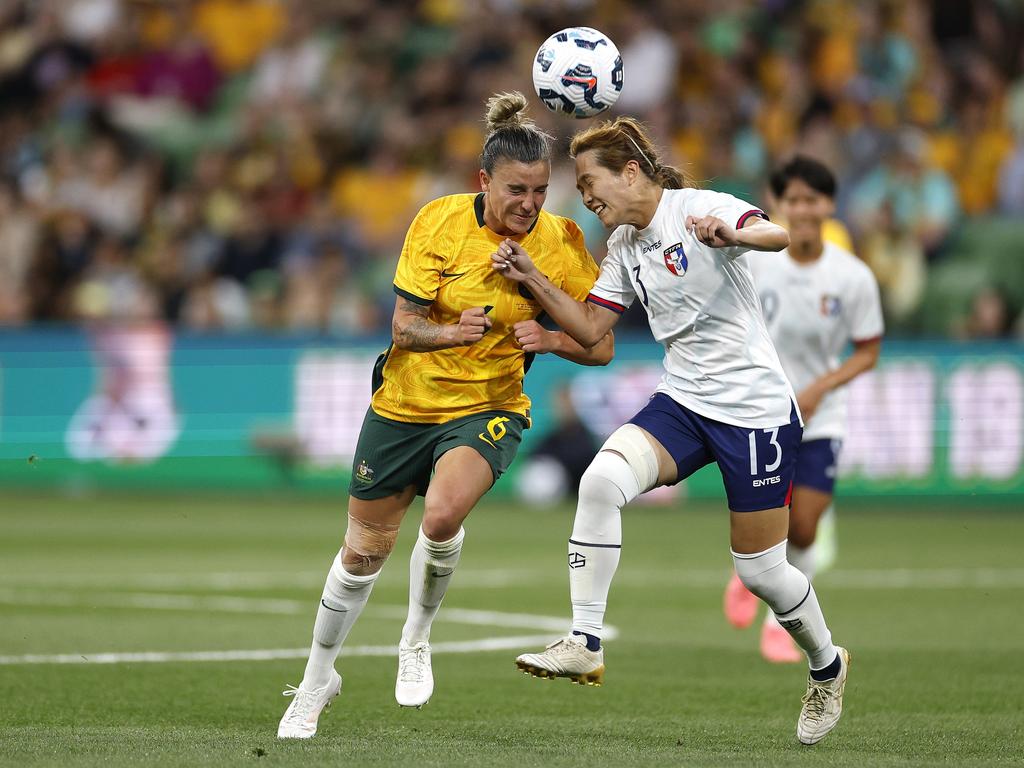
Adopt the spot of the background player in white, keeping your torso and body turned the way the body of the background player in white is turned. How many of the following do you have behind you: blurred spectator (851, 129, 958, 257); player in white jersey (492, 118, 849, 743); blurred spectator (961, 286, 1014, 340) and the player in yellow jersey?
2

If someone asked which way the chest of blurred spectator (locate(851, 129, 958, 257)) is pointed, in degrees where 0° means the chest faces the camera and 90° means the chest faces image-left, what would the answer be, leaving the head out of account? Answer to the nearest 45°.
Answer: approximately 0°

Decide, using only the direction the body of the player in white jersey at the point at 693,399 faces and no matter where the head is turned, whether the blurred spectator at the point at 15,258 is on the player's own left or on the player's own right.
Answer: on the player's own right

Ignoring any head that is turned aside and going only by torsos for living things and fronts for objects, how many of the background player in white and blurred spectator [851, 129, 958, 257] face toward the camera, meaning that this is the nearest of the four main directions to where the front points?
2

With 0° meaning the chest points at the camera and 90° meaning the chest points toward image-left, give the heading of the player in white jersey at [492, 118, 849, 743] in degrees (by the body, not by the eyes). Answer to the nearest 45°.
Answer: approximately 45°

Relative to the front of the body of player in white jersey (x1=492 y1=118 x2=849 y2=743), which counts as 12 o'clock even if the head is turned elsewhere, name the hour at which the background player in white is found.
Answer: The background player in white is roughly at 5 o'clock from the player in white jersey.

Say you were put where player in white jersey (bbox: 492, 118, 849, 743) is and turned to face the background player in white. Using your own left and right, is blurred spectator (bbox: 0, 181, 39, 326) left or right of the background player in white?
left

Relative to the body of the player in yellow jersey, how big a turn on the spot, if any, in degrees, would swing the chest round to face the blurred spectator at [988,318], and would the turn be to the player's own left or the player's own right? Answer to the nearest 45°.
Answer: approximately 90° to the player's own left

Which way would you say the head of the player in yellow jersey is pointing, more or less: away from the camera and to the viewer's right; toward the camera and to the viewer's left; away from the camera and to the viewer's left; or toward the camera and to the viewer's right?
toward the camera and to the viewer's right

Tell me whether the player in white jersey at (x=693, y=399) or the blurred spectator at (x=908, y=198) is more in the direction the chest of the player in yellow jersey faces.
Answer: the player in white jersey

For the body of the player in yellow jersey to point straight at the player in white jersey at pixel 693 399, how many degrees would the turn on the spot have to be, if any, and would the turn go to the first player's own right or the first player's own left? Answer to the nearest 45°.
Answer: approximately 45° to the first player's own left
